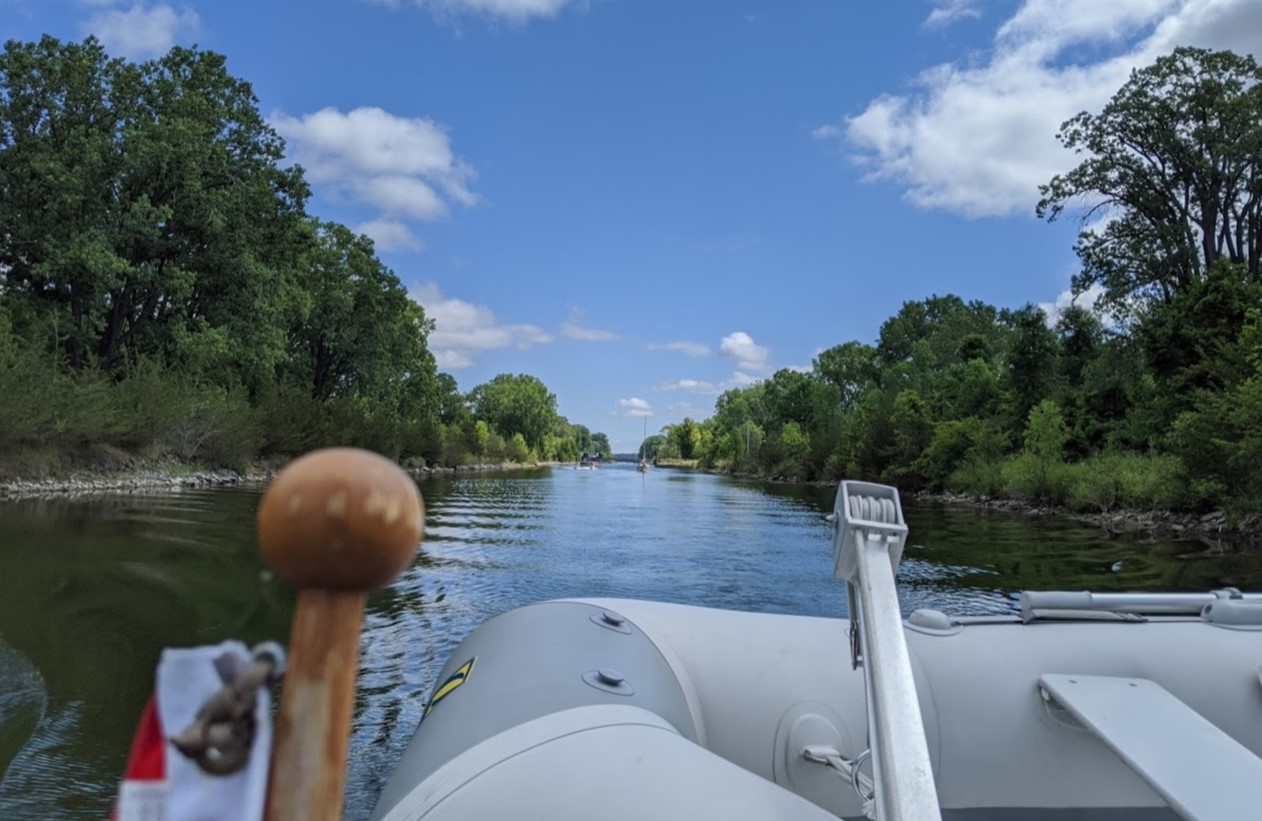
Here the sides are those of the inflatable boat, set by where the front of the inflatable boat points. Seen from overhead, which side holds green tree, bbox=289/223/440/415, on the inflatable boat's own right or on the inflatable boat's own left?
on the inflatable boat's own right

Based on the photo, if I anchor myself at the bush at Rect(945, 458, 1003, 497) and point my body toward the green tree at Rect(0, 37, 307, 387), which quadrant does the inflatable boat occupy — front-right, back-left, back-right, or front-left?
front-left

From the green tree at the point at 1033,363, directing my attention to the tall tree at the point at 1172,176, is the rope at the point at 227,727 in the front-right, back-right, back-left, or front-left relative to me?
front-right

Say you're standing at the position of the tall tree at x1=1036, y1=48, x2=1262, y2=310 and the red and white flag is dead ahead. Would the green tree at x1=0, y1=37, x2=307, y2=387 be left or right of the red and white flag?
right
